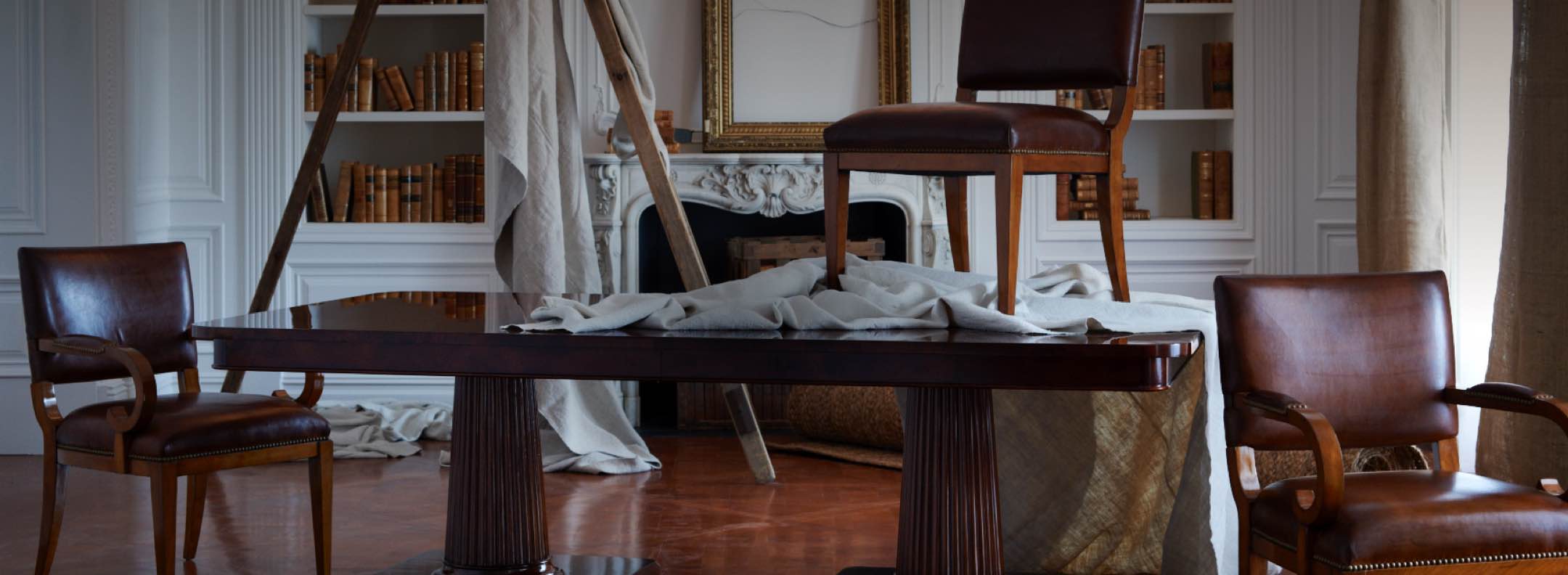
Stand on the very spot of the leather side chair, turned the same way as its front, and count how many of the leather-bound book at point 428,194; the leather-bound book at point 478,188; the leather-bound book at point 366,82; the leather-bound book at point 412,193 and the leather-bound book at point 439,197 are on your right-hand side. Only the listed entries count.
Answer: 5

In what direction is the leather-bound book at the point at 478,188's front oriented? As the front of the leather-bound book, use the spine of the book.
toward the camera

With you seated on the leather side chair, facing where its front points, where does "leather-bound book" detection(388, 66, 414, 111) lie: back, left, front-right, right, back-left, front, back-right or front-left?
right

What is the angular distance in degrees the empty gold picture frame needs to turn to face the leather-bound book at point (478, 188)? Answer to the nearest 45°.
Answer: approximately 90° to its right

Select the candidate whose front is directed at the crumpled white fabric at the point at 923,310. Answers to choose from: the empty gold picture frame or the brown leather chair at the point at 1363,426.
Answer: the empty gold picture frame

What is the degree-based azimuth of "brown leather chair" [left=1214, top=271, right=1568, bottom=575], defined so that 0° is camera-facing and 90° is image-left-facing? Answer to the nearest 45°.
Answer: approximately 315°

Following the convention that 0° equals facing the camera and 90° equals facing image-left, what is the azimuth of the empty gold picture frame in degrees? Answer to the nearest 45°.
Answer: approximately 0°

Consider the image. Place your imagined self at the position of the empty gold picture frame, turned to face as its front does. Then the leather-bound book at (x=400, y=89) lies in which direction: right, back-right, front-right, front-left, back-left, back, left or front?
right

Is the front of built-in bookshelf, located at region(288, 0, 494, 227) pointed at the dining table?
yes

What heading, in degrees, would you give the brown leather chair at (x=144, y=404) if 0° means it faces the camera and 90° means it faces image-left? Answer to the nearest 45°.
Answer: approximately 315°

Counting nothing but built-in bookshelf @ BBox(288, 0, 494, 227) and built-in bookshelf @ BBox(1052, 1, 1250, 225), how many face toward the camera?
2

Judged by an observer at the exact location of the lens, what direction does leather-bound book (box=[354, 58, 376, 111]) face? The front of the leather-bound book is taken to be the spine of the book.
facing the viewer

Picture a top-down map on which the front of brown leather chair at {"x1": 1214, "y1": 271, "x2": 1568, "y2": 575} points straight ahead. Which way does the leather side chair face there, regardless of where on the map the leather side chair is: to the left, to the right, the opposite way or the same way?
to the right

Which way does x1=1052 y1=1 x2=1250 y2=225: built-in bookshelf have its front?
toward the camera

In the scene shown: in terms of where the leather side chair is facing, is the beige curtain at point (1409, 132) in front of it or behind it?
behind
